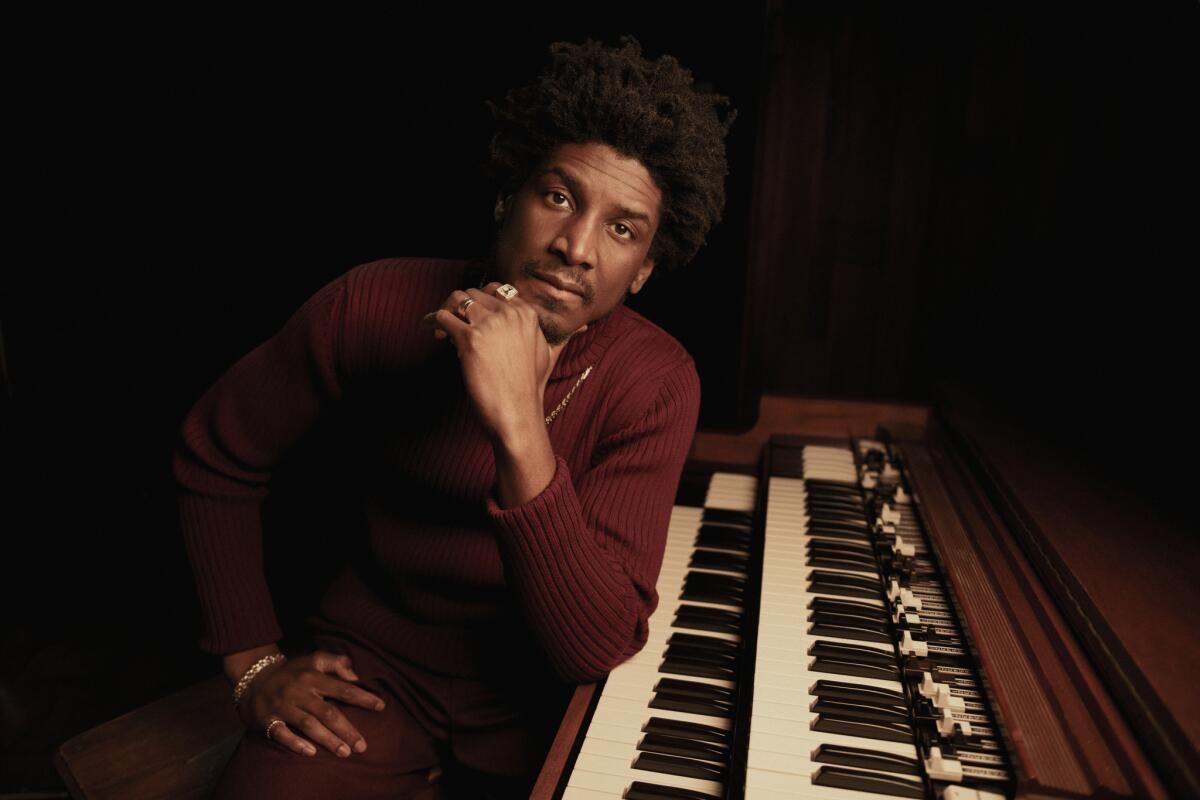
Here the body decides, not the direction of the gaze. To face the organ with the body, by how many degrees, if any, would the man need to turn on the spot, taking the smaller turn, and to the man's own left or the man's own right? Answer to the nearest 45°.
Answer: approximately 45° to the man's own left

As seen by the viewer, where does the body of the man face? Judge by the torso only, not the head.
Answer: toward the camera
